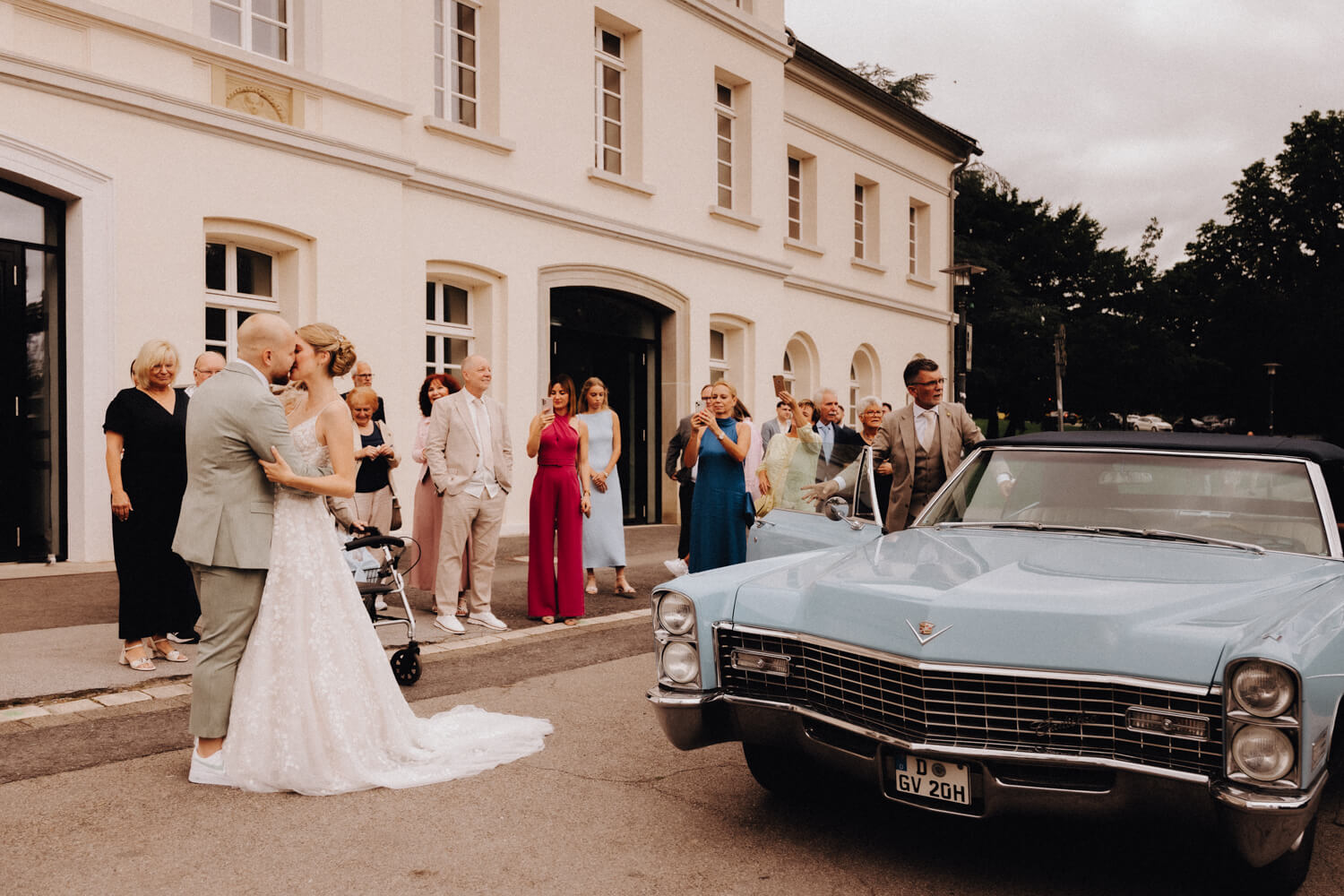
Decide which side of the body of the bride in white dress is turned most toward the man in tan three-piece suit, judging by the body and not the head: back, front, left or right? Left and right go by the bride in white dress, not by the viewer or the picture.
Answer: back

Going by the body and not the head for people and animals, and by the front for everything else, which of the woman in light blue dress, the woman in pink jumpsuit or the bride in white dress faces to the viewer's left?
the bride in white dress

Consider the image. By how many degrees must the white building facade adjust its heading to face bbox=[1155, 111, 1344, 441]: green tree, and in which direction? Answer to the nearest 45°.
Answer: approximately 90° to its left

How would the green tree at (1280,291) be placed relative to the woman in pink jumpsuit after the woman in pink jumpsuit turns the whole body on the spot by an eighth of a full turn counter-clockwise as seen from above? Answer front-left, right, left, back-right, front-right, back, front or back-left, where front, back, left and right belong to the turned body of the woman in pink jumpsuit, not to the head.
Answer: left

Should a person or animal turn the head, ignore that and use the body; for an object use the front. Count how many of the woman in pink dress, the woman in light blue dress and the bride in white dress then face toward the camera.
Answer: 2

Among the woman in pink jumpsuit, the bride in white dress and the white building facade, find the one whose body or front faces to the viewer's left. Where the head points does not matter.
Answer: the bride in white dress

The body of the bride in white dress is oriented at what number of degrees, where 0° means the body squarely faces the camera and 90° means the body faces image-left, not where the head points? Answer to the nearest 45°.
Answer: approximately 90°

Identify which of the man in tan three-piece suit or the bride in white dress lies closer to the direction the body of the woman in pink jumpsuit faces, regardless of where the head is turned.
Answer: the bride in white dress

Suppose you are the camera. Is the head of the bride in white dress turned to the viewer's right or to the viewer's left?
to the viewer's left

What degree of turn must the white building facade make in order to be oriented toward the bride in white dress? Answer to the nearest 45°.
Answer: approximately 45° to its right

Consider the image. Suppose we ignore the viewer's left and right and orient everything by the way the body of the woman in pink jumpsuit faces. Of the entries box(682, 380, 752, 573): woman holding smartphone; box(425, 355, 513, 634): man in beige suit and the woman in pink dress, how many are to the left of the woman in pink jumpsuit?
1

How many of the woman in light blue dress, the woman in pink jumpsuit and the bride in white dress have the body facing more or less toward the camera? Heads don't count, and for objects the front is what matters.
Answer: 2
